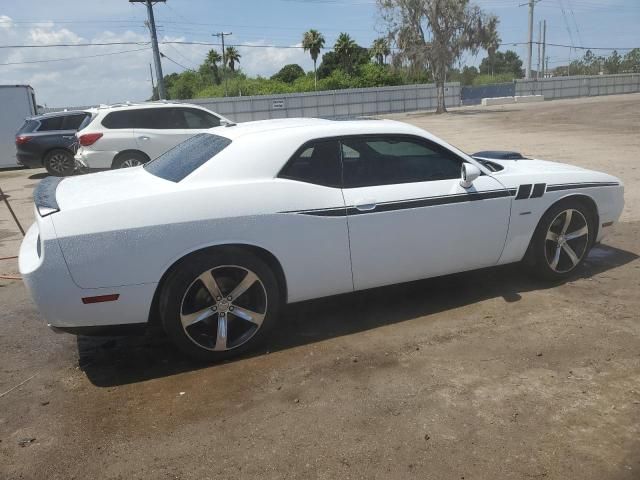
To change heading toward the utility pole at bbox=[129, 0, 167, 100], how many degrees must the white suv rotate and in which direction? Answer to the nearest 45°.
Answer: approximately 90° to its left

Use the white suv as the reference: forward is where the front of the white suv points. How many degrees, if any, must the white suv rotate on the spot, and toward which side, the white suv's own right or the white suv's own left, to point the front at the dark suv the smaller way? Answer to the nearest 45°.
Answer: approximately 135° to the white suv's own left

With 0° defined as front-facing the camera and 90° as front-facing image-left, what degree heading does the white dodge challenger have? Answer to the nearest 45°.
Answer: approximately 225°

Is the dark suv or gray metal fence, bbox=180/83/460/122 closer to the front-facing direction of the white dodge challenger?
the gray metal fence

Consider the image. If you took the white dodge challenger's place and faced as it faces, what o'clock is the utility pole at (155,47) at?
The utility pole is roughly at 10 o'clock from the white dodge challenger.

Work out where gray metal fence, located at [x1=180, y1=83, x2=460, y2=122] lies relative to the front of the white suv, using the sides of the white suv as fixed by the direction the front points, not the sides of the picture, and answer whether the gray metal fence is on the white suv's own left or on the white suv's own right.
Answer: on the white suv's own left

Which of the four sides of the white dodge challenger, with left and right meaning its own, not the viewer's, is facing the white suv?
left

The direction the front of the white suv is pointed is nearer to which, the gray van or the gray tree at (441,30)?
the gray tree

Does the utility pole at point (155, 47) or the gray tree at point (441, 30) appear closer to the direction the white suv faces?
the gray tree

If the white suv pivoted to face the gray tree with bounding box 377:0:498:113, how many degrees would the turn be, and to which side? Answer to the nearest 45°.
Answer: approximately 45° to its left

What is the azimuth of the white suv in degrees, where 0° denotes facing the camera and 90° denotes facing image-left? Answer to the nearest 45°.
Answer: approximately 270°
